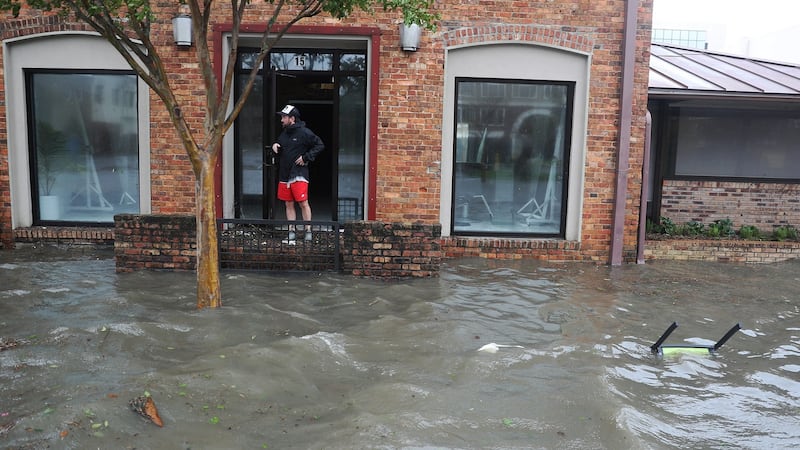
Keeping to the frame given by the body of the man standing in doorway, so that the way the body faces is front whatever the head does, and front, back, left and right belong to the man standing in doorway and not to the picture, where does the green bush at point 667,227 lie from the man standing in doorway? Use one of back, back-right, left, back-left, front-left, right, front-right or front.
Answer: back-left

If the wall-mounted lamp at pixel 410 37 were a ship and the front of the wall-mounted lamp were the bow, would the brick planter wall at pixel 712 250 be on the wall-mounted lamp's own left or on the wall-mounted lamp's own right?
on the wall-mounted lamp's own left

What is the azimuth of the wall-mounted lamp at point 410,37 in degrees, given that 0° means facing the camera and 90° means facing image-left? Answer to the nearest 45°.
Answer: approximately 0°

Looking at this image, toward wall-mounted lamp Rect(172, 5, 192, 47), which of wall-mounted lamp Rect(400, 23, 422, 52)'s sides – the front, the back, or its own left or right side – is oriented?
right

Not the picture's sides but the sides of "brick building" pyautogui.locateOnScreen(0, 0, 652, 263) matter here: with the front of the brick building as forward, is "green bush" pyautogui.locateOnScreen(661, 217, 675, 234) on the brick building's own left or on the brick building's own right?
on the brick building's own left

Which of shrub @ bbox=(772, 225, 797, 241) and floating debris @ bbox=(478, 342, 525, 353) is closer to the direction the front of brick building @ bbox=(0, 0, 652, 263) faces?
the floating debris

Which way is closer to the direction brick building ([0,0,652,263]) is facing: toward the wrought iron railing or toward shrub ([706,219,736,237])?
the wrought iron railing

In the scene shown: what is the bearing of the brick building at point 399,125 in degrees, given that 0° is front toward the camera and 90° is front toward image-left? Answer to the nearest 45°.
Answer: approximately 0°
